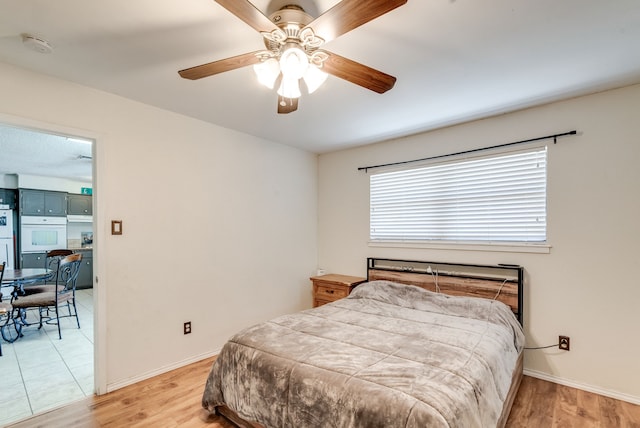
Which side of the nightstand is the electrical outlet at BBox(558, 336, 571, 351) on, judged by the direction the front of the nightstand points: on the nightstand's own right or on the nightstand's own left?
on the nightstand's own left

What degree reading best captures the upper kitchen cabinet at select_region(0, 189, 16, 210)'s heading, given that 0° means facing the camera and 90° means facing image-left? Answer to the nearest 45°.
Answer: approximately 0°

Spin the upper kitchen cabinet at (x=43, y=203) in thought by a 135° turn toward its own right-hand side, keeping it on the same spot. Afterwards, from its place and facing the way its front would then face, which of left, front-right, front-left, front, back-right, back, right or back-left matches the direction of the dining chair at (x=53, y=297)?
back-left

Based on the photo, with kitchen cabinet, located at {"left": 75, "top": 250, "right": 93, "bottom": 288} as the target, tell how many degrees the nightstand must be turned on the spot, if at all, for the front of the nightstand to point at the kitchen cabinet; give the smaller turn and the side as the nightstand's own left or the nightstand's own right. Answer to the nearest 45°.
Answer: approximately 90° to the nightstand's own right

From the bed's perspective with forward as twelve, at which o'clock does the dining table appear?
The dining table is roughly at 2 o'clock from the bed.

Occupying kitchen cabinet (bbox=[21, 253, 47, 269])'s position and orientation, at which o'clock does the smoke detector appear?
The smoke detector is roughly at 12 o'clock from the kitchen cabinet.

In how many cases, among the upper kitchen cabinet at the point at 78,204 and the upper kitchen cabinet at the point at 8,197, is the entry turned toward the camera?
2
